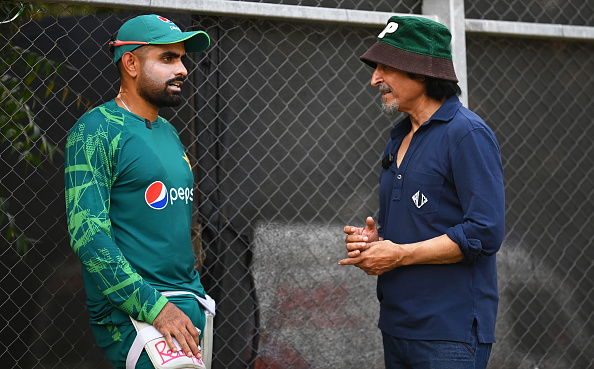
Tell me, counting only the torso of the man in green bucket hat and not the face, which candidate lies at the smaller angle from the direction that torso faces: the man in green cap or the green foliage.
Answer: the man in green cap

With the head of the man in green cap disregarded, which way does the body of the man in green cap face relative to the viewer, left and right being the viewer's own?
facing the viewer and to the right of the viewer

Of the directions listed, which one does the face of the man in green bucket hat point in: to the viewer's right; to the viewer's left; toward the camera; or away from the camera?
to the viewer's left

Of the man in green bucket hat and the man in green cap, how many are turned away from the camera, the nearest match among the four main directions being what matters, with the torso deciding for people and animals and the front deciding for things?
0

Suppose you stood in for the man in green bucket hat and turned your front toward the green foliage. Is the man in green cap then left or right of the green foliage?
left

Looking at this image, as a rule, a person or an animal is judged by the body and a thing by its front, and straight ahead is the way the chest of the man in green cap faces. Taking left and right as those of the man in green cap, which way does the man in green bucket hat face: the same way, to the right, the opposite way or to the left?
to the right

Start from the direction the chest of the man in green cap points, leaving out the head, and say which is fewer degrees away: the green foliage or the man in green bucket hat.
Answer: the man in green bucket hat

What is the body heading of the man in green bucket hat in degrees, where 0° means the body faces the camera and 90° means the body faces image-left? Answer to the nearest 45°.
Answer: approximately 45°

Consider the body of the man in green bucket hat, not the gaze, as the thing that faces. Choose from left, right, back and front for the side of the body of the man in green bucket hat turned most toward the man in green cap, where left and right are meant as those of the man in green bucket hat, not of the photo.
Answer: front

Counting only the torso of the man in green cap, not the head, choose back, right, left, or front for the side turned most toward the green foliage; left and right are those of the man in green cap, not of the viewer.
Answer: back
